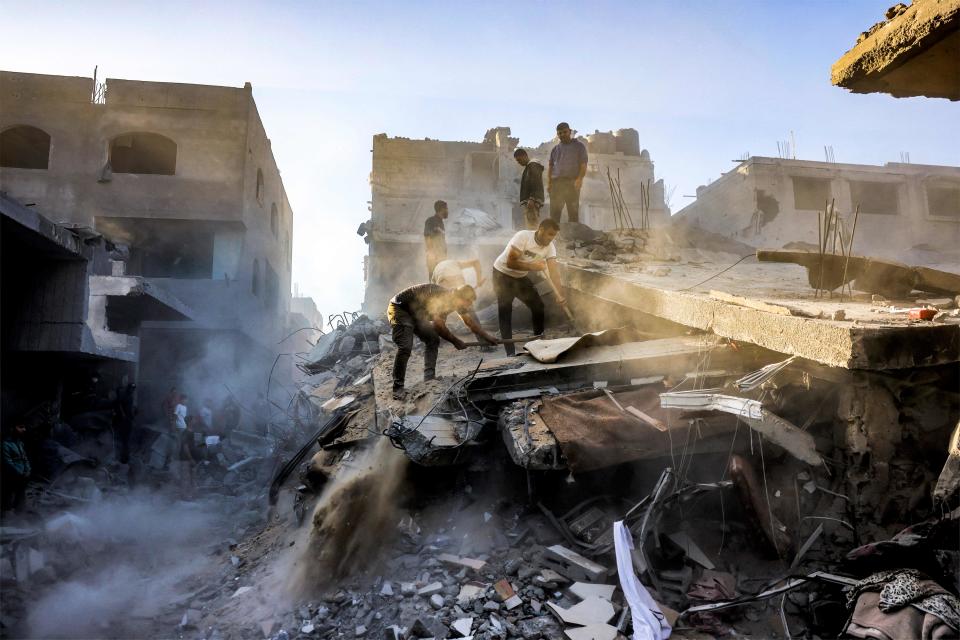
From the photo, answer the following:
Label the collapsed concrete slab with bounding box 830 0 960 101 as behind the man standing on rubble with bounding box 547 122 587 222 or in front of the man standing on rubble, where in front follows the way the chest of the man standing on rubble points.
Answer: in front

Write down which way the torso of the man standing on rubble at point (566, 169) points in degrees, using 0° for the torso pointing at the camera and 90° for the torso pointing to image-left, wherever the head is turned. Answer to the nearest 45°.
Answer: approximately 0°

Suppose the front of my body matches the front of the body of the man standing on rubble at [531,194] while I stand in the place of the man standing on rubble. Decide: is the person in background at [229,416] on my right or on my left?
on my right

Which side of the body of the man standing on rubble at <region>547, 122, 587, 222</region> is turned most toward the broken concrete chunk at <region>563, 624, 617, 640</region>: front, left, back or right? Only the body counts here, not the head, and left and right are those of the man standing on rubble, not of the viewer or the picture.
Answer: front

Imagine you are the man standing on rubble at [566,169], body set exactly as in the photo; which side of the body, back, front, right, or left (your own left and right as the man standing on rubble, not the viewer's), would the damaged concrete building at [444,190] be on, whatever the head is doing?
back

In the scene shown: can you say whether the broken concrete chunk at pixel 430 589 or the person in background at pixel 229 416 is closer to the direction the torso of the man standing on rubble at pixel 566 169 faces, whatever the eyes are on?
the broken concrete chunk

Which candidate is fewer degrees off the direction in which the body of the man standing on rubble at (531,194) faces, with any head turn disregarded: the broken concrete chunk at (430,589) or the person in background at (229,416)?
the broken concrete chunk

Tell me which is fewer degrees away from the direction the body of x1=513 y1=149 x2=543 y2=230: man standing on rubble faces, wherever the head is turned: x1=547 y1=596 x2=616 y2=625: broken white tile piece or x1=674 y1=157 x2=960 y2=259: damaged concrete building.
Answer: the broken white tile piece

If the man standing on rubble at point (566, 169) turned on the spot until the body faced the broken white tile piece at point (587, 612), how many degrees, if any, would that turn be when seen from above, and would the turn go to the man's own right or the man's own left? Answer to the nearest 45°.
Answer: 0° — they already face it

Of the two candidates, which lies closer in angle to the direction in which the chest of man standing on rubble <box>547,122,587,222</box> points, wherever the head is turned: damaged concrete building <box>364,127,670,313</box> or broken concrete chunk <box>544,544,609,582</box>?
the broken concrete chunk

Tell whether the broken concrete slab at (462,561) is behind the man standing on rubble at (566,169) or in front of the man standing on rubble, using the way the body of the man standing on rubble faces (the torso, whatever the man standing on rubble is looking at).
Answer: in front

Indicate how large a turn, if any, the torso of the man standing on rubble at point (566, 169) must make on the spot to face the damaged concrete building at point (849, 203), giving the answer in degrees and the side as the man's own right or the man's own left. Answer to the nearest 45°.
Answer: approximately 135° to the man's own left
